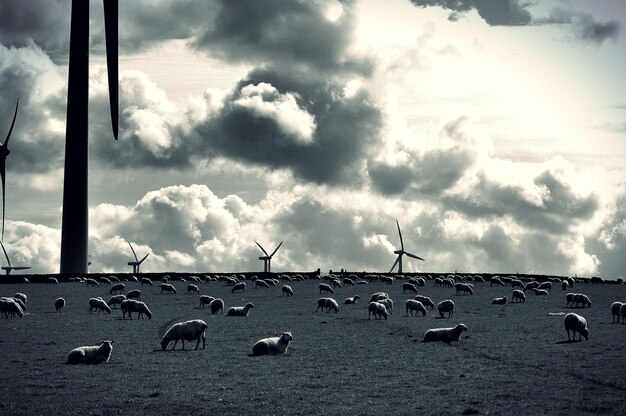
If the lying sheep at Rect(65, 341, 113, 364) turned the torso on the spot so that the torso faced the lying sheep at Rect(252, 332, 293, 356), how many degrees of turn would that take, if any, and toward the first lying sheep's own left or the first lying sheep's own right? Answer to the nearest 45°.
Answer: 0° — it already faces it

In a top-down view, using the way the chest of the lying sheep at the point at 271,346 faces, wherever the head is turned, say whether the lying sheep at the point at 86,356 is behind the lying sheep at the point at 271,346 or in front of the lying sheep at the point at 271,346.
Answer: behind

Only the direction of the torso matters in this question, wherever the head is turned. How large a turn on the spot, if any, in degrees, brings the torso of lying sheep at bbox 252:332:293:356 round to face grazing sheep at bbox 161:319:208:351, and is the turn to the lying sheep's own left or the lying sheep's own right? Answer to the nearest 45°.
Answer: approximately 135° to the lying sheep's own left

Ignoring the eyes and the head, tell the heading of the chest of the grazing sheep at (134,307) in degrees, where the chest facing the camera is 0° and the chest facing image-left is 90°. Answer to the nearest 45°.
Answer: approximately 270°

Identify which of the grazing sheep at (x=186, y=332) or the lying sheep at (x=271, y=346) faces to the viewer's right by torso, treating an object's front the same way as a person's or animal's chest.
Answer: the lying sheep

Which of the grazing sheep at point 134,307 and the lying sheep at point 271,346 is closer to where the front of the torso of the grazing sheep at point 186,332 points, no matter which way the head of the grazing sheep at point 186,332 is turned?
the grazing sheep

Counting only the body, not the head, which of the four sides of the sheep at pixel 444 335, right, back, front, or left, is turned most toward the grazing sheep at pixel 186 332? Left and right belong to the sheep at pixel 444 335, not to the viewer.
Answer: back

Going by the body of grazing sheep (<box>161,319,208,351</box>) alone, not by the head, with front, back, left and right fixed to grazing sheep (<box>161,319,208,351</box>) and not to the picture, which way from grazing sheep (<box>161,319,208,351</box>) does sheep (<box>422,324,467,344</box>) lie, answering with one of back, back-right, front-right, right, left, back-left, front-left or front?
back

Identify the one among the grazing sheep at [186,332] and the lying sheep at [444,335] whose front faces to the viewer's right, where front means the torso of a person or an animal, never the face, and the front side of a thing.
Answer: the lying sheep at [444,335]

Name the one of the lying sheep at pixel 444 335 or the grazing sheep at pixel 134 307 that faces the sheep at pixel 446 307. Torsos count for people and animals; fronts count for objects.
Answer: the grazing sheep at pixel 134 307

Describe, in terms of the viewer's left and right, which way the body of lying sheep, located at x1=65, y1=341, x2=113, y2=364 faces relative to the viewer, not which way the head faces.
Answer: facing to the right of the viewer

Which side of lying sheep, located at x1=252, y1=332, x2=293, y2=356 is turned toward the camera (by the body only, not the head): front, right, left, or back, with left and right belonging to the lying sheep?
right

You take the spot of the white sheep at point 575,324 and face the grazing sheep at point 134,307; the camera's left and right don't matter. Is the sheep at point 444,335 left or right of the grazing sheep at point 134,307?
left
